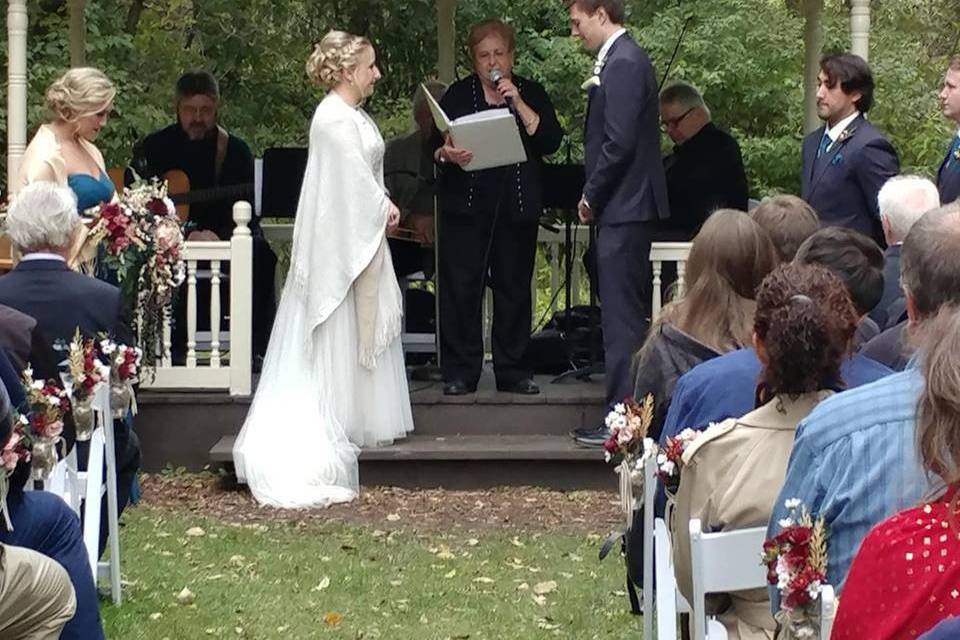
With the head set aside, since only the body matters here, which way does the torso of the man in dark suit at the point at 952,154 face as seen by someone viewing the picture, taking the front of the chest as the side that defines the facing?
to the viewer's left

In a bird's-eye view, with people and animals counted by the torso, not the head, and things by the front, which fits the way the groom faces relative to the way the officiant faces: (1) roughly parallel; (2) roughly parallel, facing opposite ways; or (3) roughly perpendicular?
roughly perpendicular

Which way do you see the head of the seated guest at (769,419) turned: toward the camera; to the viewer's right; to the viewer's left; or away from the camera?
away from the camera

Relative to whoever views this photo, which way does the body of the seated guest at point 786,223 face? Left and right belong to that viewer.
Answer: facing away from the viewer

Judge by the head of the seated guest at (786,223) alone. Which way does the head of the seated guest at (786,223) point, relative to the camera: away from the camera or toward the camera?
away from the camera

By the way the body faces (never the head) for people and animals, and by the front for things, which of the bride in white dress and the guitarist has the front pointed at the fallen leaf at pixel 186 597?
the guitarist

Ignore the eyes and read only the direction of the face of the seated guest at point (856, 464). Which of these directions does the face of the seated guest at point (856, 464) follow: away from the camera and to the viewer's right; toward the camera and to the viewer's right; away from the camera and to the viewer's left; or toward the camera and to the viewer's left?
away from the camera and to the viewer's left

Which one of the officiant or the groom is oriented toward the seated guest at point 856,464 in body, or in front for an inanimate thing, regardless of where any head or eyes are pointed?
the officiant

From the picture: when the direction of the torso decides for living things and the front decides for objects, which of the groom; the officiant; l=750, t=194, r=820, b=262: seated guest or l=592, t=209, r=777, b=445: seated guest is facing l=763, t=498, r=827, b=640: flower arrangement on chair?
the officiant

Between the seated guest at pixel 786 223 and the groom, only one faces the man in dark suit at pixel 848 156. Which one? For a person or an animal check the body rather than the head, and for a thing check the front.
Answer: the seated guest

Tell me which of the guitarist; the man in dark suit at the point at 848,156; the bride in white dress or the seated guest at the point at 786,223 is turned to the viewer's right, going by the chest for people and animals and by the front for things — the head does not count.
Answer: the bride in white dress

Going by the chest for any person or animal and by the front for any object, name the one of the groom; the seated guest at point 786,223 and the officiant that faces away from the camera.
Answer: the seated guest

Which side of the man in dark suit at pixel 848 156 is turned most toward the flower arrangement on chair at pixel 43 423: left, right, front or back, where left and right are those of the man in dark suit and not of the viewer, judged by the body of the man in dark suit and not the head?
front

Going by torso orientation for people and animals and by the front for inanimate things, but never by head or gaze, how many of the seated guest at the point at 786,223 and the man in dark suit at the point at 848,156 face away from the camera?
1

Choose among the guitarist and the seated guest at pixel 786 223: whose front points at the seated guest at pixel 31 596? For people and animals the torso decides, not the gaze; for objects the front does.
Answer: the guitarist

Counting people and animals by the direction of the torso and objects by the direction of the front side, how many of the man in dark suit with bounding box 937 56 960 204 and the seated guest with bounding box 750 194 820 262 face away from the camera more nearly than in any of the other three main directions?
1
